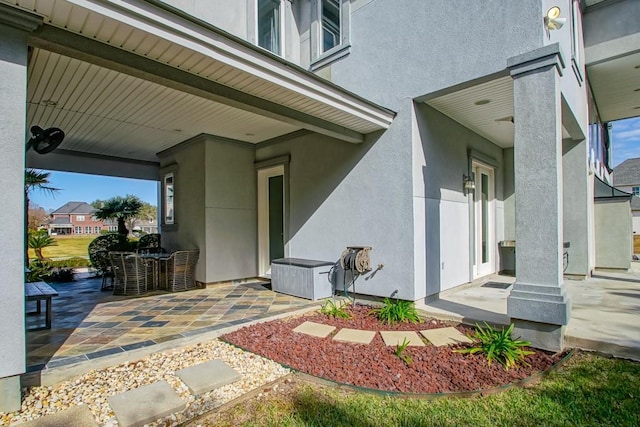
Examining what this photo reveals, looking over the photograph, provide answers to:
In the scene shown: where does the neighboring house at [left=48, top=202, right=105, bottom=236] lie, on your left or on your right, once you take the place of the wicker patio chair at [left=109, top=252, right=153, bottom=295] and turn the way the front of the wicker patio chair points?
on your left

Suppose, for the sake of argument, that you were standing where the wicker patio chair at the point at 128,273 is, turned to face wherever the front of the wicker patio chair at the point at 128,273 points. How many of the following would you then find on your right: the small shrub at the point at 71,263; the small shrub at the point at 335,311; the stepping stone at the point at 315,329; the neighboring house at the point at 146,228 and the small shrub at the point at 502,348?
3

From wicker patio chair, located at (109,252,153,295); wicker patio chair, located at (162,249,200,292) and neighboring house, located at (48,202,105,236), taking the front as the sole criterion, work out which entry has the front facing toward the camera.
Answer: the neighboring house

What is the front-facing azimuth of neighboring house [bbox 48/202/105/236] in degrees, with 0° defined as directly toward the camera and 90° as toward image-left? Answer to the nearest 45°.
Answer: approximately 0°

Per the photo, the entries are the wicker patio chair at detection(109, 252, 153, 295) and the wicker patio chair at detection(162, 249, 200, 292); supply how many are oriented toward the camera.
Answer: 0

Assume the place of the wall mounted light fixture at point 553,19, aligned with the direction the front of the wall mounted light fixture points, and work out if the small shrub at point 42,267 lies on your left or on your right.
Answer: on your right

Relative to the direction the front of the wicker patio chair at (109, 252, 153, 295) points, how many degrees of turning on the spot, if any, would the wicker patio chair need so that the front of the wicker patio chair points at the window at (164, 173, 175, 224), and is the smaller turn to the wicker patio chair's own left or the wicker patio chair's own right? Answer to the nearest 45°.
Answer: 0° — it already faces it

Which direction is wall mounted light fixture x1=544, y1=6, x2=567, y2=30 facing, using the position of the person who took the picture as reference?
facing the viewer and to the right of the viewer

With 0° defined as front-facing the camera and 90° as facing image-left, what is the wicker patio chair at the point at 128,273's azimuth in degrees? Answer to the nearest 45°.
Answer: approximately 225°

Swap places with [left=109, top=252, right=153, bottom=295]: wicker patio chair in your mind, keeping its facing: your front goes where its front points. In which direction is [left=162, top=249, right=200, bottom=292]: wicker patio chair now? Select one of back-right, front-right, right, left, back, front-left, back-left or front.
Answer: front-right

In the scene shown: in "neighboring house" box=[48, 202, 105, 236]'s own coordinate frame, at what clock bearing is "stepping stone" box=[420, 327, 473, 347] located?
The stepping stone is roughly at 12 o'clock from the neighboring house.

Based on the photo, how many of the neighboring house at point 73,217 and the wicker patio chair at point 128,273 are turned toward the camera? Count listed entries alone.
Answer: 1

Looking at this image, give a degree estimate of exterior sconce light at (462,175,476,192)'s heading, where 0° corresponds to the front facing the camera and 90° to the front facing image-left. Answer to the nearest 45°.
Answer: approximately 315°

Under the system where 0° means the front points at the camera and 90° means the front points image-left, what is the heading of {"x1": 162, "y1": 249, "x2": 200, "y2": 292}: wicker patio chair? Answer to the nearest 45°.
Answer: approximately 135°
